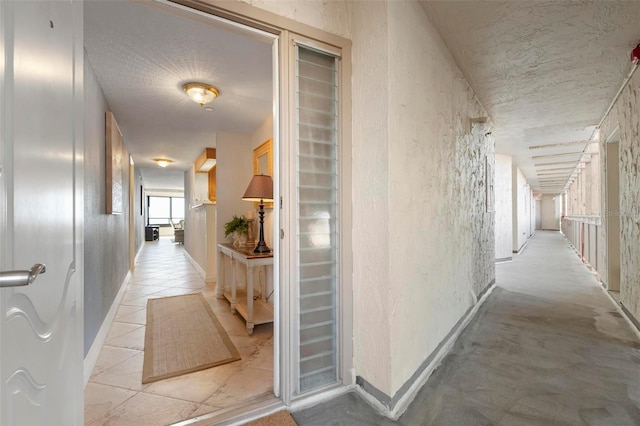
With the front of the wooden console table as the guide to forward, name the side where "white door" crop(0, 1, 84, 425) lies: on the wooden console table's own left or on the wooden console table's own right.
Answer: on the wooden console table's own left

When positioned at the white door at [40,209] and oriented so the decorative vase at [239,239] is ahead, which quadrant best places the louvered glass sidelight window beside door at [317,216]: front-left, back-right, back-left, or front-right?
front-right

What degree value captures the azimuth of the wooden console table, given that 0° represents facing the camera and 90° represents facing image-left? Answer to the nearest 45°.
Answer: approximately 90°

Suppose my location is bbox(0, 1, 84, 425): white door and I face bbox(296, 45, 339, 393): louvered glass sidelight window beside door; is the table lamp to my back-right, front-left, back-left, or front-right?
front-left

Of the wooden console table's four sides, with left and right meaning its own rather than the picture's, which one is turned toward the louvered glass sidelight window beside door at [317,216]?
left
